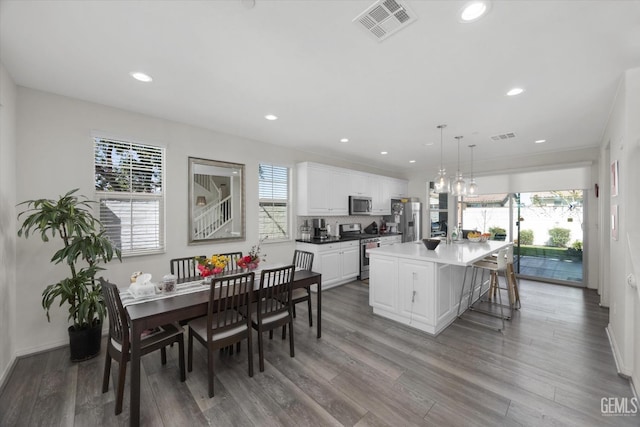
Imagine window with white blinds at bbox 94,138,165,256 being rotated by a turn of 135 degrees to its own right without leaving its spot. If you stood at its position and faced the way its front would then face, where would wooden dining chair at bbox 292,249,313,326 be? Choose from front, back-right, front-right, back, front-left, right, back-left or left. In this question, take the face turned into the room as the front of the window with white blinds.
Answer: back-left

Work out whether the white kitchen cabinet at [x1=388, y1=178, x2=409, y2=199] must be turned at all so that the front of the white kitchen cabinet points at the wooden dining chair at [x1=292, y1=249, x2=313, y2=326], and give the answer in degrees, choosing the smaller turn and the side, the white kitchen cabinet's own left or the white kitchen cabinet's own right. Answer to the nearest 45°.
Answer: approximately 45° to the white kitchen cabinet's own right

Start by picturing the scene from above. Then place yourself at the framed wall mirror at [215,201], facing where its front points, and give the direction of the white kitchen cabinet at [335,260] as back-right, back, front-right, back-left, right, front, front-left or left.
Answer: front-left

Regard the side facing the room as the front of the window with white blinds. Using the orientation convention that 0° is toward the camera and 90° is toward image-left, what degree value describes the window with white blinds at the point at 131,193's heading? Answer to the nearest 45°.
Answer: approximately 315°

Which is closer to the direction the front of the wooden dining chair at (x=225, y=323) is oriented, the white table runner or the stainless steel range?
the white table runner

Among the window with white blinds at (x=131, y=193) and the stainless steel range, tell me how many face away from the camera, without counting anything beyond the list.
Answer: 0

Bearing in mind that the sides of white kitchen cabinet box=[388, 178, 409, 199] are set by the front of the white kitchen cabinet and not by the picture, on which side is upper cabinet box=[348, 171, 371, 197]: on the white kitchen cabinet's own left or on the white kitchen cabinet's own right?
on the white kitchen cabinet's own right

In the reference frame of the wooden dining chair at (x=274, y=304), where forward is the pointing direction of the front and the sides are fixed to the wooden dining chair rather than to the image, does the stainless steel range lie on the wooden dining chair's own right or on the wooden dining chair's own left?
on the wooden dining chair's own right

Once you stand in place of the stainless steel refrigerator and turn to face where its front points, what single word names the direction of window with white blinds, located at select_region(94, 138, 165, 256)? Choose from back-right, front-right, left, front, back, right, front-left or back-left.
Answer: right

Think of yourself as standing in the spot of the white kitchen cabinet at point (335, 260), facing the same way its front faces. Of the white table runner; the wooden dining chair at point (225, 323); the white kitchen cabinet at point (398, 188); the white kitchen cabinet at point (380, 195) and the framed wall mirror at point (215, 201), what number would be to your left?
2

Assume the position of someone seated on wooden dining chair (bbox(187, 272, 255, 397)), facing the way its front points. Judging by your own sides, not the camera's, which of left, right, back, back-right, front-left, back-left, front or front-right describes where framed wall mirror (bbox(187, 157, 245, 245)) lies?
front-right

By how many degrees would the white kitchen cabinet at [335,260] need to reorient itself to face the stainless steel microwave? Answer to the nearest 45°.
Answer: approximately 90° to its left

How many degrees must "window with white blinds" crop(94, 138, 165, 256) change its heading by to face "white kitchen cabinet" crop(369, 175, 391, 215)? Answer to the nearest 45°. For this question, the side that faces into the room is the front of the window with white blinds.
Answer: approximately 45° to its left
